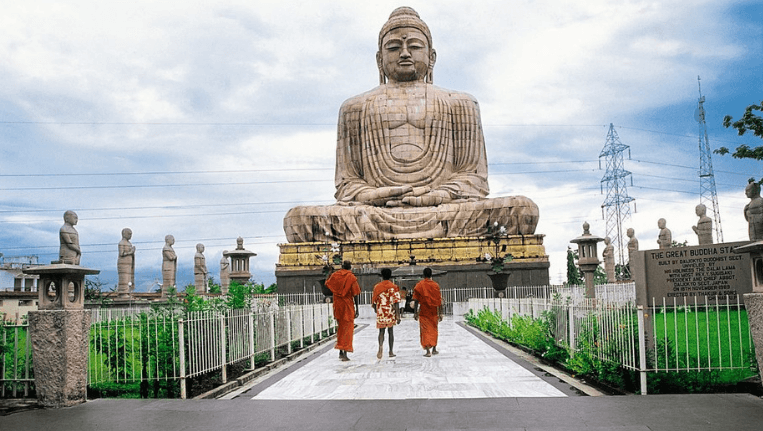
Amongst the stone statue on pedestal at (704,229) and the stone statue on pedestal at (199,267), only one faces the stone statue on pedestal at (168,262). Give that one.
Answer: the stone statue on pedestal at (704,229)

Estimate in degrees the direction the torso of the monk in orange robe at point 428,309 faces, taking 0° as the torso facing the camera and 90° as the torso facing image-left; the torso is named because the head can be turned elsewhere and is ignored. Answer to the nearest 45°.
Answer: approximately 180°

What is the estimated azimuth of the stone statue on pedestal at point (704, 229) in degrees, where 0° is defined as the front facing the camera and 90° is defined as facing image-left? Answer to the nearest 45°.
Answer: approximately 90°

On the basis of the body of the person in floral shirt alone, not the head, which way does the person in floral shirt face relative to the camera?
away from the camera

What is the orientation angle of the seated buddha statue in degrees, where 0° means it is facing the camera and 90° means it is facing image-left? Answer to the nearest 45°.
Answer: approximately 0°

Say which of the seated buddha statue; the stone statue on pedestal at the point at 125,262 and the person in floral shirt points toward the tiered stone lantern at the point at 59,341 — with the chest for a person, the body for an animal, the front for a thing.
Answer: the seated buddha statue

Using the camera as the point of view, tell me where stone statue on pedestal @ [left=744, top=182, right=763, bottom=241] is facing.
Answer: facing to the left of the viewer

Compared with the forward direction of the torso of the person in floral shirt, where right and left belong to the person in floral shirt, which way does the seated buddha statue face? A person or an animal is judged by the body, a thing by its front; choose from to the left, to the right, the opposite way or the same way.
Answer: the opposite way

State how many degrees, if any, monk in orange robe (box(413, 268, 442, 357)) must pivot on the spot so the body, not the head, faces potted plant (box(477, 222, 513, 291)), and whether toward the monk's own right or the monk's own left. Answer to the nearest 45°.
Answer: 0° — they already face it

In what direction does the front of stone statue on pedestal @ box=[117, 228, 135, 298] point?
to the viewer's right
